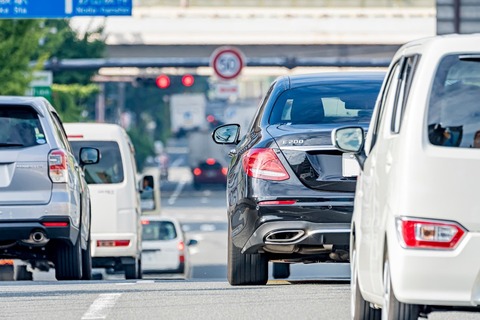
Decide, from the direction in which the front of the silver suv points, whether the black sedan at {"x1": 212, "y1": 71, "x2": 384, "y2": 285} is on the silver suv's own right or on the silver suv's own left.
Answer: on the silver suv's own right

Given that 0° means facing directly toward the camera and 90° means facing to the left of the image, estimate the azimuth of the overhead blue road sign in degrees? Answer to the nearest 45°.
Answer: approximately 0°

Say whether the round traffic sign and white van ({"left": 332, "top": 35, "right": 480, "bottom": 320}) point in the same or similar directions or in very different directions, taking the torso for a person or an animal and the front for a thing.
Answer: very different directions

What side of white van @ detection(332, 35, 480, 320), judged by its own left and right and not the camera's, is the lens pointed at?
back

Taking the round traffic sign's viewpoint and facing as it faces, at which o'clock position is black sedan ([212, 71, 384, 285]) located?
The black sedan is roughly at 12 o'clock from the round traffic sign.

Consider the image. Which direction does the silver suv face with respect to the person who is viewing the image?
facing away from the viewer

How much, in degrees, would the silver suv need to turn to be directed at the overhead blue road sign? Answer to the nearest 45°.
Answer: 0° — it already faces it

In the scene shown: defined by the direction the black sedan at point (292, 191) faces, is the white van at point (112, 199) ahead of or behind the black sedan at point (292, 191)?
ahead

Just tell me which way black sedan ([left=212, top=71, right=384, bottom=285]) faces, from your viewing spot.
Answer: facing away from the viewer

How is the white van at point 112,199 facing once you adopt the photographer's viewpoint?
facing away from the viewer

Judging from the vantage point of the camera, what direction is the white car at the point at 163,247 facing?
facing away from the viewer
